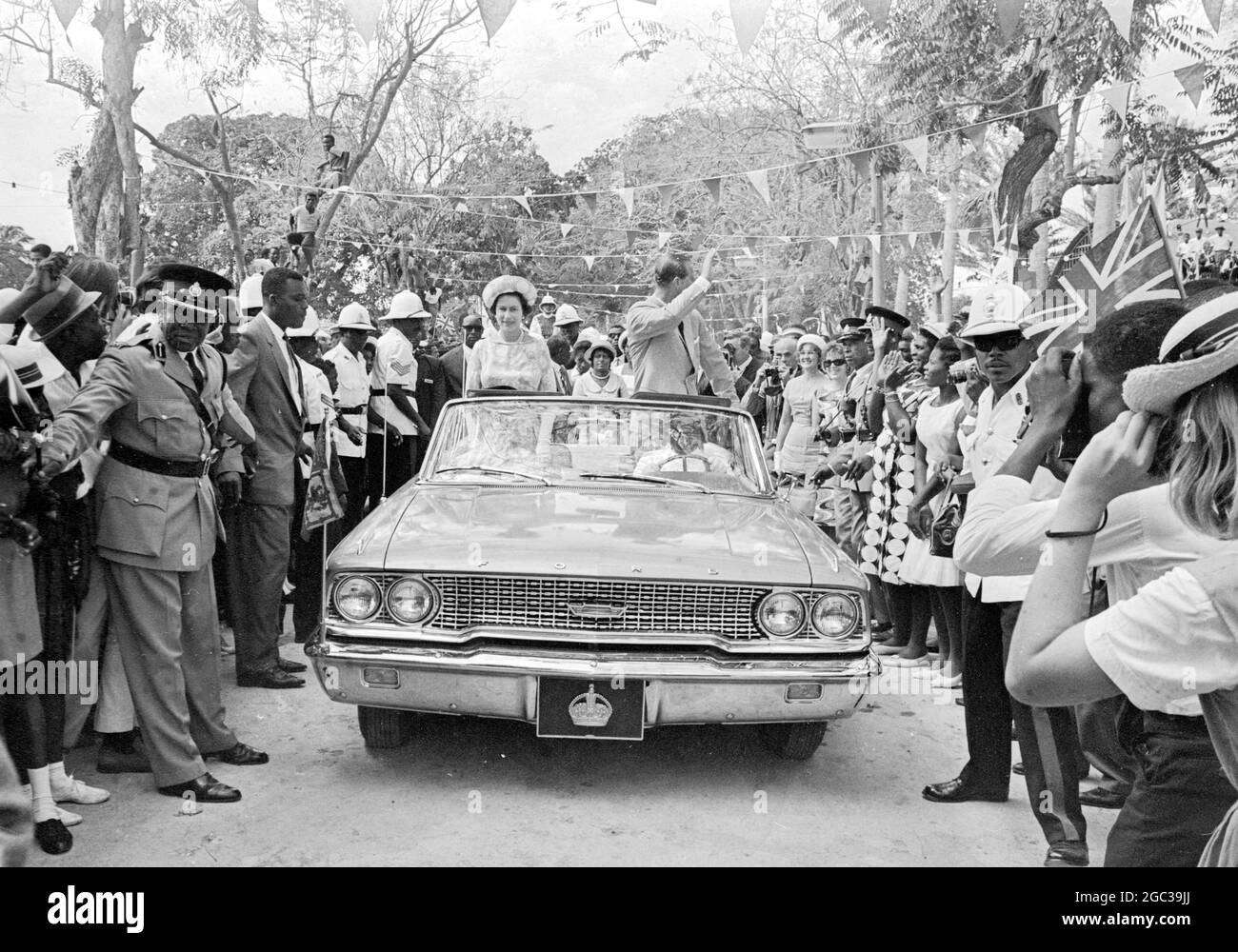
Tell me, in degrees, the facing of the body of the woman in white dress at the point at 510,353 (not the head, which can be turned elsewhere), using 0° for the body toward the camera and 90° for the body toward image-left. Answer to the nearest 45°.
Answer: approximately 0°

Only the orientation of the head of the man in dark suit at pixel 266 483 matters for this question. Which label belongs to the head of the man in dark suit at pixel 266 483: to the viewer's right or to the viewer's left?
to the viewer's right

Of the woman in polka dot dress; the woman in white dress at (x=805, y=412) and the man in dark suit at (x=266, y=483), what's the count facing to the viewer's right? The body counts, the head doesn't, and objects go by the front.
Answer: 1

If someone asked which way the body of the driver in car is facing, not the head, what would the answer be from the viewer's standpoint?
toward the camera

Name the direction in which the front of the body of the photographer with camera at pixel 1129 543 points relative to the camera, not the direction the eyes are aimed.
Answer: to the viewer's left

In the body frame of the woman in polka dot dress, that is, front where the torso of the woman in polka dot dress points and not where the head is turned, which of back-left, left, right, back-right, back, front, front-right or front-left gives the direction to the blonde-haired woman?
left

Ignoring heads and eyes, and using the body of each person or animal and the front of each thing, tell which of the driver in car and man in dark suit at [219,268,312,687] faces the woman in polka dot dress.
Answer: the man in dark suit

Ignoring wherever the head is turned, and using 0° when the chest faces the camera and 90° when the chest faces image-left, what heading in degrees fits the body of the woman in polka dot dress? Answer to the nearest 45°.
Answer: approximately 90°

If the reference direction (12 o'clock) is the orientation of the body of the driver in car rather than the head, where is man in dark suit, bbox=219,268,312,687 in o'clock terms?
The man in dark suit is roughly at 3 o'clock from the driver in car.

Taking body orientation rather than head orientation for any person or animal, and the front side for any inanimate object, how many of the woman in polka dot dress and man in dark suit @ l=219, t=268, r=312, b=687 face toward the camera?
0

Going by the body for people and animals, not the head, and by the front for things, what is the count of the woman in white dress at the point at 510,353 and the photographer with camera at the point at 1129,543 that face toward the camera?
1

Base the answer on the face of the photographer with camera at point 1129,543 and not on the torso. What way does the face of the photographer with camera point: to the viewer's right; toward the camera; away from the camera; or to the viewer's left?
to the viewer's left
